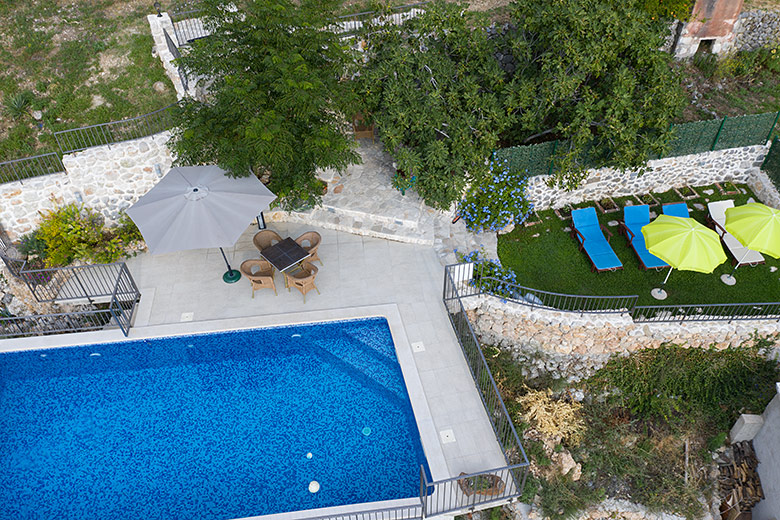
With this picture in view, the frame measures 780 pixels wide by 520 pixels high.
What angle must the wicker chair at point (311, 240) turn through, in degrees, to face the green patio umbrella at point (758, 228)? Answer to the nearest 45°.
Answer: approximately 135° to its left

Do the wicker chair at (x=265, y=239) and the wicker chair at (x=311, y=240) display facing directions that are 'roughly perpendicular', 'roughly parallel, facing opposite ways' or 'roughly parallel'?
roughly perpendicular

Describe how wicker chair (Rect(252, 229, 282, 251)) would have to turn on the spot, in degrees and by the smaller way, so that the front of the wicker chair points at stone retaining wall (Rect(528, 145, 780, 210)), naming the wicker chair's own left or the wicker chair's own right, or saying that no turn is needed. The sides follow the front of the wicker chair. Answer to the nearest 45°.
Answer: approximately 45° to the wicker chair's own left

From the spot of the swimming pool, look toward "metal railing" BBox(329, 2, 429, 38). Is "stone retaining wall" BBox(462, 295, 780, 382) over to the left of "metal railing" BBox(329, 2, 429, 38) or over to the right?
right

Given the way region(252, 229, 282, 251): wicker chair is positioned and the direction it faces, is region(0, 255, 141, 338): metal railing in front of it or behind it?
behind

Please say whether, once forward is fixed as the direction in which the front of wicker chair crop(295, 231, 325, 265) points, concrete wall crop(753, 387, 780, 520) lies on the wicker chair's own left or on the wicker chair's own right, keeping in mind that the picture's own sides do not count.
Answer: on the wicker chair's own left

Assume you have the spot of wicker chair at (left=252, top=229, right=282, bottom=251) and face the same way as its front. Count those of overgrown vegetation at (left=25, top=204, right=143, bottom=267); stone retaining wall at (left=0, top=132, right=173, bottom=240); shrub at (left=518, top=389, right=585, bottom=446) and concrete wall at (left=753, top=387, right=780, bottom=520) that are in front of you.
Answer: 2

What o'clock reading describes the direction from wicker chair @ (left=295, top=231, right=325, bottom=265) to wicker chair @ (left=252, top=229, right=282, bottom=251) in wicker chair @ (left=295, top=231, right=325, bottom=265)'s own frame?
wicker chair @ (left=252, top=229, right=282, bottom=251) is roughly at 2 o'clock from wicker chair @ (left=295, top=231, right=325, bottom=265).

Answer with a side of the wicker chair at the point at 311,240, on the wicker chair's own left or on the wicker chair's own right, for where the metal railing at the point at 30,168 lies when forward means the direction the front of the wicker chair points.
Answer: on the wicker chair's own right

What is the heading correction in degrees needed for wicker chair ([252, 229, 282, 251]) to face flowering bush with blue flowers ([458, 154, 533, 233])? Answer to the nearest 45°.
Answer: approximately 45° to its left

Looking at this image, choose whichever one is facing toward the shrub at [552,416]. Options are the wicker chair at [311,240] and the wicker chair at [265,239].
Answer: the wicker chair at [265,239]

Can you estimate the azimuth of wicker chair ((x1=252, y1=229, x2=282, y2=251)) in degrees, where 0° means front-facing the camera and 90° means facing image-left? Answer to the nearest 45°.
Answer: approximately 315°

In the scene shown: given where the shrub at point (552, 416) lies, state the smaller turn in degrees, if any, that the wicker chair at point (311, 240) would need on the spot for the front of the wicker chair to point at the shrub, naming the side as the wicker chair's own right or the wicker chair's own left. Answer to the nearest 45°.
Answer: approximately 90° to the wicker chair's own left
